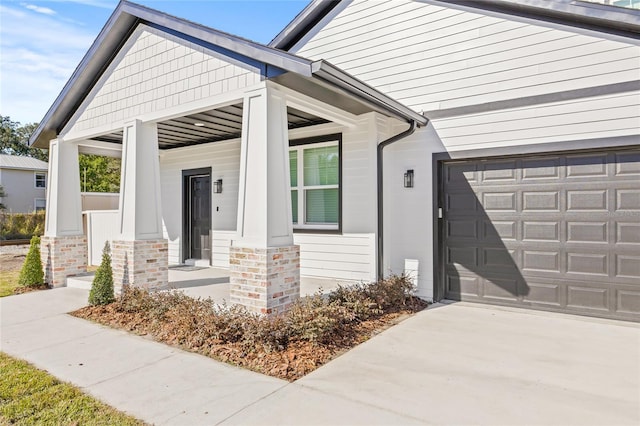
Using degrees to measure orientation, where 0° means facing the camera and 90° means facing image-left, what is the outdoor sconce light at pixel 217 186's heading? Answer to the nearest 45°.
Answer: approximately 45°

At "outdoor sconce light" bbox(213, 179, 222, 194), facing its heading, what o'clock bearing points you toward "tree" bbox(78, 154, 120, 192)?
The tree is roughly at 4 o'clock from the outdoor sconce light.

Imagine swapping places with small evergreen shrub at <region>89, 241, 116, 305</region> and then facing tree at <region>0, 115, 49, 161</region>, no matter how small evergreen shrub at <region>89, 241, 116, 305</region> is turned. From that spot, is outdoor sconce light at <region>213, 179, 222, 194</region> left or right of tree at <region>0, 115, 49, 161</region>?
right

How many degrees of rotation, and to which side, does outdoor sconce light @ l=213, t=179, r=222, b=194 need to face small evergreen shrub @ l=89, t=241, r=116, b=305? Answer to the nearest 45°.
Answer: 0° — it already faces it

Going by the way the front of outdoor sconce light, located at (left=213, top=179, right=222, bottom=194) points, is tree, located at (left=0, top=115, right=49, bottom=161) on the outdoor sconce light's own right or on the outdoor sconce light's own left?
on the outdoor sconce light's own right
